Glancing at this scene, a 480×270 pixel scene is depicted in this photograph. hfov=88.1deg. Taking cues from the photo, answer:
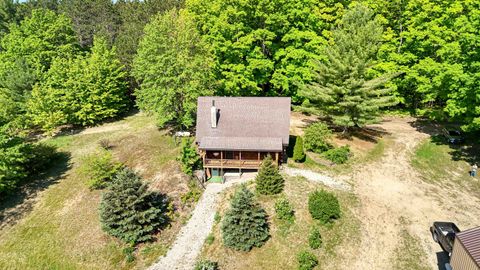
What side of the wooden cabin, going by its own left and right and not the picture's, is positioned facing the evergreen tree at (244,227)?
front

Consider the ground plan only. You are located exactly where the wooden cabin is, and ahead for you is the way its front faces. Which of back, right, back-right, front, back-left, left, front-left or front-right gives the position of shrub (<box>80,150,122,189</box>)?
right

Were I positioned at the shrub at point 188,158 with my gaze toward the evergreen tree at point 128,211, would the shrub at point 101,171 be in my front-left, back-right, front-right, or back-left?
front-right

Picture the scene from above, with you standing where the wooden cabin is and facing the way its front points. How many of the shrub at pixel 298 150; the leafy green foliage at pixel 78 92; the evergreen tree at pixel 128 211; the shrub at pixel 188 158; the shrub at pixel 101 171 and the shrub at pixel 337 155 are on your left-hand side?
2

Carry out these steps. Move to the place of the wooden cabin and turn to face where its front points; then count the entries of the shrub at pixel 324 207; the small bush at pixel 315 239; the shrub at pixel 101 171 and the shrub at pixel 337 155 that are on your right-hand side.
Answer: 1

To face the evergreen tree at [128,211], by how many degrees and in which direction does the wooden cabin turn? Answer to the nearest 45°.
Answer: approximately 45° to its right

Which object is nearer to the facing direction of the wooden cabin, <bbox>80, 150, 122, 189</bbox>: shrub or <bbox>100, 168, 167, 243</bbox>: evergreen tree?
the evergreen tree

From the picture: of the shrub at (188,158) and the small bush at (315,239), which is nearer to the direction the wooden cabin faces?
the small bush

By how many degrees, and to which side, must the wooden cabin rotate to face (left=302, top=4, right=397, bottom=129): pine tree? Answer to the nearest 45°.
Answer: approximately 90° to its left

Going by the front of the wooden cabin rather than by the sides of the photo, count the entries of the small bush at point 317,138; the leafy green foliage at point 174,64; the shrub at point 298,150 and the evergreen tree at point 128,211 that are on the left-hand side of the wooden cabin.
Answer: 2

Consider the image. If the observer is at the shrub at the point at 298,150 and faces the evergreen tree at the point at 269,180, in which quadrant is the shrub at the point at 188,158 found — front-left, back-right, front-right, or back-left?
front-right

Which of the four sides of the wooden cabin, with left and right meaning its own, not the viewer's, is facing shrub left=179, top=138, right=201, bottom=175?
right

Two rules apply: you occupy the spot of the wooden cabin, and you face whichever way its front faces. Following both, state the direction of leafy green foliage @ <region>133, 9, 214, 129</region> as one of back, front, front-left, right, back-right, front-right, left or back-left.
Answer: back-right

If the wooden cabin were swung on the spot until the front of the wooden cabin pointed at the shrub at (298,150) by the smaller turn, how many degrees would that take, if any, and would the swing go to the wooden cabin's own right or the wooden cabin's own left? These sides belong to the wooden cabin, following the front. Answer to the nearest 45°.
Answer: approximately 90° to the wooden cabin's own left

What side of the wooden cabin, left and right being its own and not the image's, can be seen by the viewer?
front

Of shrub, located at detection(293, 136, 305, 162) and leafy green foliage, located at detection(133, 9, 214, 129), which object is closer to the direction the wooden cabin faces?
the shrub

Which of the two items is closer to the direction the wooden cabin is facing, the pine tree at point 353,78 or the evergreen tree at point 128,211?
the evergreen tree

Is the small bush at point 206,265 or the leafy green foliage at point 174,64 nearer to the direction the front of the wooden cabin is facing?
the small bush
